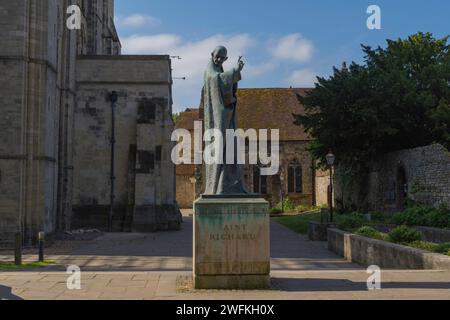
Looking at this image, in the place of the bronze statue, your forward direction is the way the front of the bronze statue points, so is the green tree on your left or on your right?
on your left

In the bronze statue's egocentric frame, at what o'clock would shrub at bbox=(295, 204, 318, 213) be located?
The shrub is roughly at 8 o'clock from the bronze statue.

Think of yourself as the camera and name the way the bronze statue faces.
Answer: facing the viewer and to the right of the viewer

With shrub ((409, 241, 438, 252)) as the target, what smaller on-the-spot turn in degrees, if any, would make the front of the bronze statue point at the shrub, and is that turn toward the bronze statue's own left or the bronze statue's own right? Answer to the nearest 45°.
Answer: approximately 90° to the bronze statue's own left

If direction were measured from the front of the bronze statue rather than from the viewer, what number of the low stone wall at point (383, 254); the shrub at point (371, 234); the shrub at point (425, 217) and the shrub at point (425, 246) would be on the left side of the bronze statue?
4

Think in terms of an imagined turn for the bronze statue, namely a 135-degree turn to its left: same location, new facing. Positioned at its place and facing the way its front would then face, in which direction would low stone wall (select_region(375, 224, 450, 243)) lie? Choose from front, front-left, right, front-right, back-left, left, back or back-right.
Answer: front-right

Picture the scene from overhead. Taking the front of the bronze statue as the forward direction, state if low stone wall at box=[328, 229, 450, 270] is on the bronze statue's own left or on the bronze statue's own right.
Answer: on the bronze statue's own left

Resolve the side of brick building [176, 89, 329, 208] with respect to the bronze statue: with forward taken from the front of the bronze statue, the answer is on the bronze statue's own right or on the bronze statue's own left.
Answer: on the bronze statue's own left

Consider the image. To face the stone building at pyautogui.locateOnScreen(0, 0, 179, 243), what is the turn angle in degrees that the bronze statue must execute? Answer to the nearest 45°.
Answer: approximately 180°

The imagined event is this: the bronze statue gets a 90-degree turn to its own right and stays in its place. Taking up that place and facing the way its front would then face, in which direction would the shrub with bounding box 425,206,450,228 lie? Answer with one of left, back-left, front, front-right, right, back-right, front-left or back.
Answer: back

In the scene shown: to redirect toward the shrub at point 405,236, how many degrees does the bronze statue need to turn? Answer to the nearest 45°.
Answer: approximately 90° to its left

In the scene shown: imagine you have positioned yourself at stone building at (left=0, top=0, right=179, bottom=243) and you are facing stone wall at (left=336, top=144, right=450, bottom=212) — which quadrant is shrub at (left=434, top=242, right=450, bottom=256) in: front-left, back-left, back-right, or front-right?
front-right

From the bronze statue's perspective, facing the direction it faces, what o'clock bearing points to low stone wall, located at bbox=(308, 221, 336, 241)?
The low stone wall is roughly at 8 o'clock from the bronze statue.

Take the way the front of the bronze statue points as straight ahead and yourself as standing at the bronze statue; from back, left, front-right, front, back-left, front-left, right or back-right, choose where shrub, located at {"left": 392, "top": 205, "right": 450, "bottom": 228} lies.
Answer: left

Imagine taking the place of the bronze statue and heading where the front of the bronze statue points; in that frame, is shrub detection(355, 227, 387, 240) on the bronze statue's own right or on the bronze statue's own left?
on the bronze statue's own left

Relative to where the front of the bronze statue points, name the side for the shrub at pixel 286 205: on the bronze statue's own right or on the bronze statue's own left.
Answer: on the bronze statue's own left
